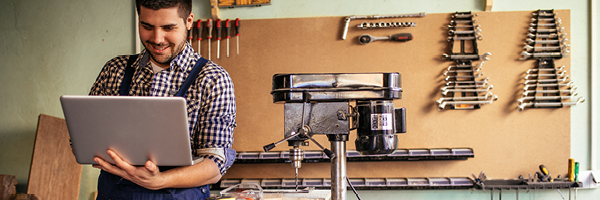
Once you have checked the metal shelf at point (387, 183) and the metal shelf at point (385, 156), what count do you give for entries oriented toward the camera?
2

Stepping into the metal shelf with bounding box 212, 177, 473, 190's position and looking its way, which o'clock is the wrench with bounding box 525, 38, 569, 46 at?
The wrench is roughly at 9 o'clock from the metal shelf.

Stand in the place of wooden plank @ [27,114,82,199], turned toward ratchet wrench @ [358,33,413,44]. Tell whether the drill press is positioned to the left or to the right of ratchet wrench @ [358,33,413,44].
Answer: right

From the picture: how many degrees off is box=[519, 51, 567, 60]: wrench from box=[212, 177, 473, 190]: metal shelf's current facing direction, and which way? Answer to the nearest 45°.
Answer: approximately 90° to its left

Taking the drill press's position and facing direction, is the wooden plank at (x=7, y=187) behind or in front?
in front

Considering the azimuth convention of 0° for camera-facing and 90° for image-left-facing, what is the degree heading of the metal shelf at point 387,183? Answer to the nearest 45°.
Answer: approximately 0°

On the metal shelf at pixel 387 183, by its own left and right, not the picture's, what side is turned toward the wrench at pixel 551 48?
left

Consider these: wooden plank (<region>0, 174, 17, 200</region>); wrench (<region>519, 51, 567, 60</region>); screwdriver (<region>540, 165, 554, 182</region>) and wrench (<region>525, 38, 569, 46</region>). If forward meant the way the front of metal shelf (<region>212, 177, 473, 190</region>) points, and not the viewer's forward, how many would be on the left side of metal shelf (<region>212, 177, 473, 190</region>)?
3

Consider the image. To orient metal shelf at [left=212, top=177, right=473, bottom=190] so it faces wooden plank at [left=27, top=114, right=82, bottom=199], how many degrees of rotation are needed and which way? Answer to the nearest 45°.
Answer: approximately 90° to its right

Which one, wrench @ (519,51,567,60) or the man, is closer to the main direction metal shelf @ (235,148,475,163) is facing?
the man
